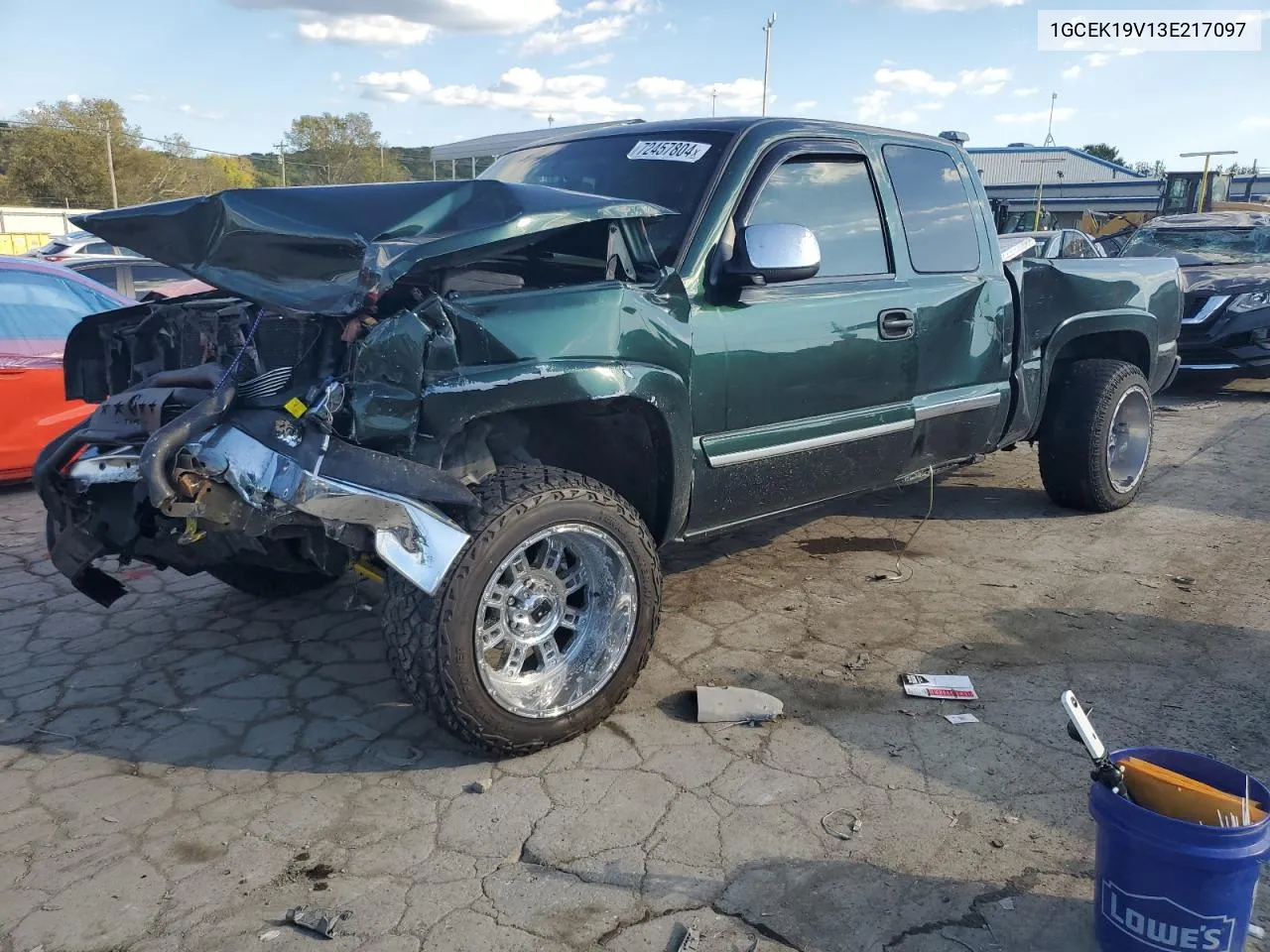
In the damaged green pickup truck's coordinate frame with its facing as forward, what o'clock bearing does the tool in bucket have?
The tool in bucket is roughly at 9 o'clock from the damaged green pickup truck.

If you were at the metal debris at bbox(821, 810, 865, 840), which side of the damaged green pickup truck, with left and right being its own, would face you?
left

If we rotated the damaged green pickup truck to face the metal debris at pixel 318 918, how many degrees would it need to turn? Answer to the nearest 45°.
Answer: approximately 45° to its left

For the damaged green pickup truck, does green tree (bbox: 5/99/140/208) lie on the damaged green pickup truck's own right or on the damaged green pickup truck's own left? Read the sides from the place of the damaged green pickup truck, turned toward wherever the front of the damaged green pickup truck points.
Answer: on the damaged green pickup truck's own right

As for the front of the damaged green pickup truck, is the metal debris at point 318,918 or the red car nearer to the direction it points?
the metal debris

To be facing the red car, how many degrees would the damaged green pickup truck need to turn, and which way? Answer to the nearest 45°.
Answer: approximately 90° to its right

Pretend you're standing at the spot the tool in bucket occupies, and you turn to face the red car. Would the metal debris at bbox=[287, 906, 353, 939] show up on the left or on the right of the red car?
left

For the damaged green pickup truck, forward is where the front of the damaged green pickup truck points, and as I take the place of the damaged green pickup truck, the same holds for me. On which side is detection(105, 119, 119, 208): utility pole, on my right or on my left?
on my right

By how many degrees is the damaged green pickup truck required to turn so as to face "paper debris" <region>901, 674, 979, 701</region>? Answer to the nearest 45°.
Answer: approximately 135° to its left

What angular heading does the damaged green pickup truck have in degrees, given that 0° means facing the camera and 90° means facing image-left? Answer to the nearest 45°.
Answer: approximately 45°

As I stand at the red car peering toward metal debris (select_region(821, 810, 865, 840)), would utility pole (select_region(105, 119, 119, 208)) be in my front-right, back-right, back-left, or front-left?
back-left
